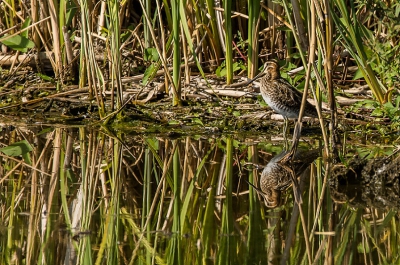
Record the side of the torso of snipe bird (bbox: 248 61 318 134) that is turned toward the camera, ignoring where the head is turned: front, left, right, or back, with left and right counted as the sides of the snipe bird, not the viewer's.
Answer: left
